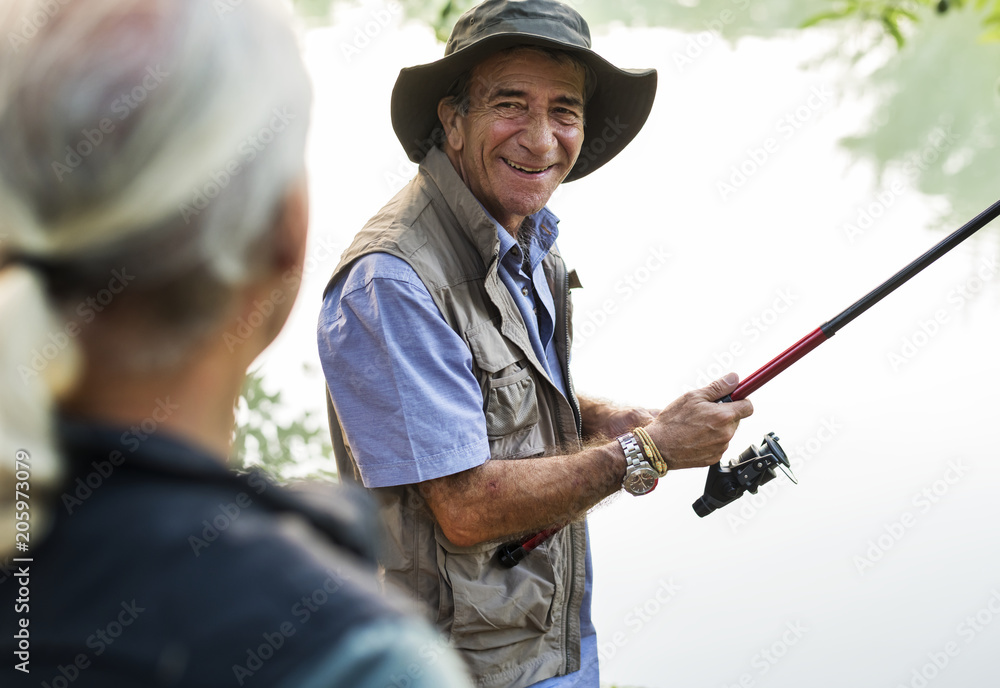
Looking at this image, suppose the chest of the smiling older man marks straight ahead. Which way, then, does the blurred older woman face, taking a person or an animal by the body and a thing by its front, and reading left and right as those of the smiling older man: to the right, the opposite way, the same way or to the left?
to the left

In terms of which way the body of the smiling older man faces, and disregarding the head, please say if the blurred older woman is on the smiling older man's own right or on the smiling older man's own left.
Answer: on the smiling older man's own right

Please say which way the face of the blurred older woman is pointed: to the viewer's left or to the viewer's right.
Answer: to the viewer's right

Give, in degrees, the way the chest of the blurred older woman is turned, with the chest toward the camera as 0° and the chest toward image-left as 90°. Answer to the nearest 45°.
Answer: approximately 225°
